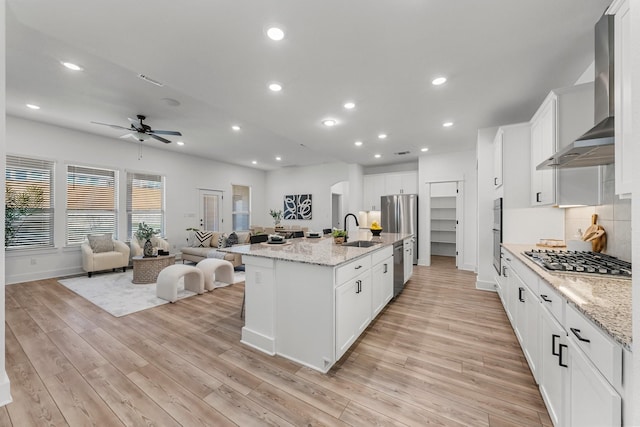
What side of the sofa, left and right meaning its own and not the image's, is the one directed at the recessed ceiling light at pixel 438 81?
left

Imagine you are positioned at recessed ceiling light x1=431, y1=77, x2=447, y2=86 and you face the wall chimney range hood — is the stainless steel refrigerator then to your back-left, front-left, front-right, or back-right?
back-left

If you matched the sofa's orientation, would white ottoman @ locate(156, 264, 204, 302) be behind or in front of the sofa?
in front

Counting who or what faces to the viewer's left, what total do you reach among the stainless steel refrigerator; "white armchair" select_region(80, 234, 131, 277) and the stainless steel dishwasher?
0

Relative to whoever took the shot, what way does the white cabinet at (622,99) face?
facing to the left of the viewer

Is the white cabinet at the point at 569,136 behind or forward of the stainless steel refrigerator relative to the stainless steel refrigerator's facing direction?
forward

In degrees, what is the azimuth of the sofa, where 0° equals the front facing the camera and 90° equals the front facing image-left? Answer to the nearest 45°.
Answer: approximately 45°

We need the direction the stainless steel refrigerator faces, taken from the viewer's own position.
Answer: facing the viewer

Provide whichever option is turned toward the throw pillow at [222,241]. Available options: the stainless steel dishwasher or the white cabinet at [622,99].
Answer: the white cabinet

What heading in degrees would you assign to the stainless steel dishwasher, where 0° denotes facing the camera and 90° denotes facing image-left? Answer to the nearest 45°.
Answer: approximately 270°

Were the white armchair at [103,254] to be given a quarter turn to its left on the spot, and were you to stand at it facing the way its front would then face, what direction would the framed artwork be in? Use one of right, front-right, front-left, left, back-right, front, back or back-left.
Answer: front-right

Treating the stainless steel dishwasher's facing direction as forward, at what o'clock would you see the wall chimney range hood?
The wall chimney range hood is roughly at 2 o'clock from the stainless steel dishwasher.

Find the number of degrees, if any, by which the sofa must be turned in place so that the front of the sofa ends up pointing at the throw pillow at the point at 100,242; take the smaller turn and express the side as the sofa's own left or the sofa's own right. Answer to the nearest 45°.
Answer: approximately 45° to the sofa's own right

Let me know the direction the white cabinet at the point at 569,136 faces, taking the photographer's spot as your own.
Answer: facing to the left of the viewer

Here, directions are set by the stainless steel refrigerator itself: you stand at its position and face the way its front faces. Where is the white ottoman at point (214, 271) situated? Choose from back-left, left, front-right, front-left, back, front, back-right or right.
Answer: front-right

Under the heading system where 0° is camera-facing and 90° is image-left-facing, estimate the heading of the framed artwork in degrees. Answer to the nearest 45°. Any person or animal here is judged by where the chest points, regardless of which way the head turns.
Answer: approximately 45°

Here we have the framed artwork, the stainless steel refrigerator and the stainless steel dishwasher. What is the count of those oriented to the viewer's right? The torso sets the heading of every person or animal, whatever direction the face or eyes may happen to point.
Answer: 1
